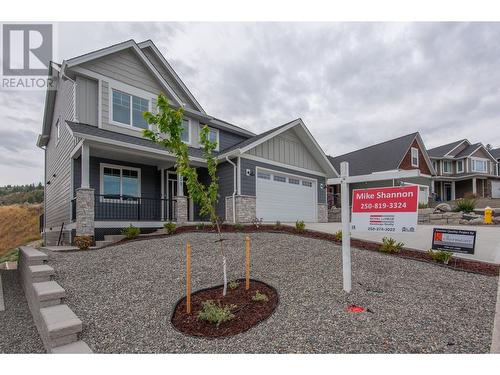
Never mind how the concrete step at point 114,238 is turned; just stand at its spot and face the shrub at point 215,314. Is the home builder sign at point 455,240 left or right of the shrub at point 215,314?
left

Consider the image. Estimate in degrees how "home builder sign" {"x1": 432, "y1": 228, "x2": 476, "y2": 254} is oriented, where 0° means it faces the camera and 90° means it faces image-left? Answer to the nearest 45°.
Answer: approximately 0°

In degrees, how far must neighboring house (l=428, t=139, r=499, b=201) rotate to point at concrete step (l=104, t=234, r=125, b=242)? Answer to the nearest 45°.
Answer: approximately 45° to its right

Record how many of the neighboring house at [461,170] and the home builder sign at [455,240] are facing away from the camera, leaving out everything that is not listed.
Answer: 0

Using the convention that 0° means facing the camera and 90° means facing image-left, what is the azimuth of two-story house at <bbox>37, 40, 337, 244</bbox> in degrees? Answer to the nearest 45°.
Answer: approximately 315°

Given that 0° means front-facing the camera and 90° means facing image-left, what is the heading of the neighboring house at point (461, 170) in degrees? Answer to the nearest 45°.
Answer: approximately 315°

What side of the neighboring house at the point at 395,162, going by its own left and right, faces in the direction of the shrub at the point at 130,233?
right

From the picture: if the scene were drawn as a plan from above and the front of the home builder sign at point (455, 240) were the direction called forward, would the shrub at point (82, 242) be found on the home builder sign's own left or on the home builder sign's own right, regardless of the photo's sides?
on the home builder sign's own right
